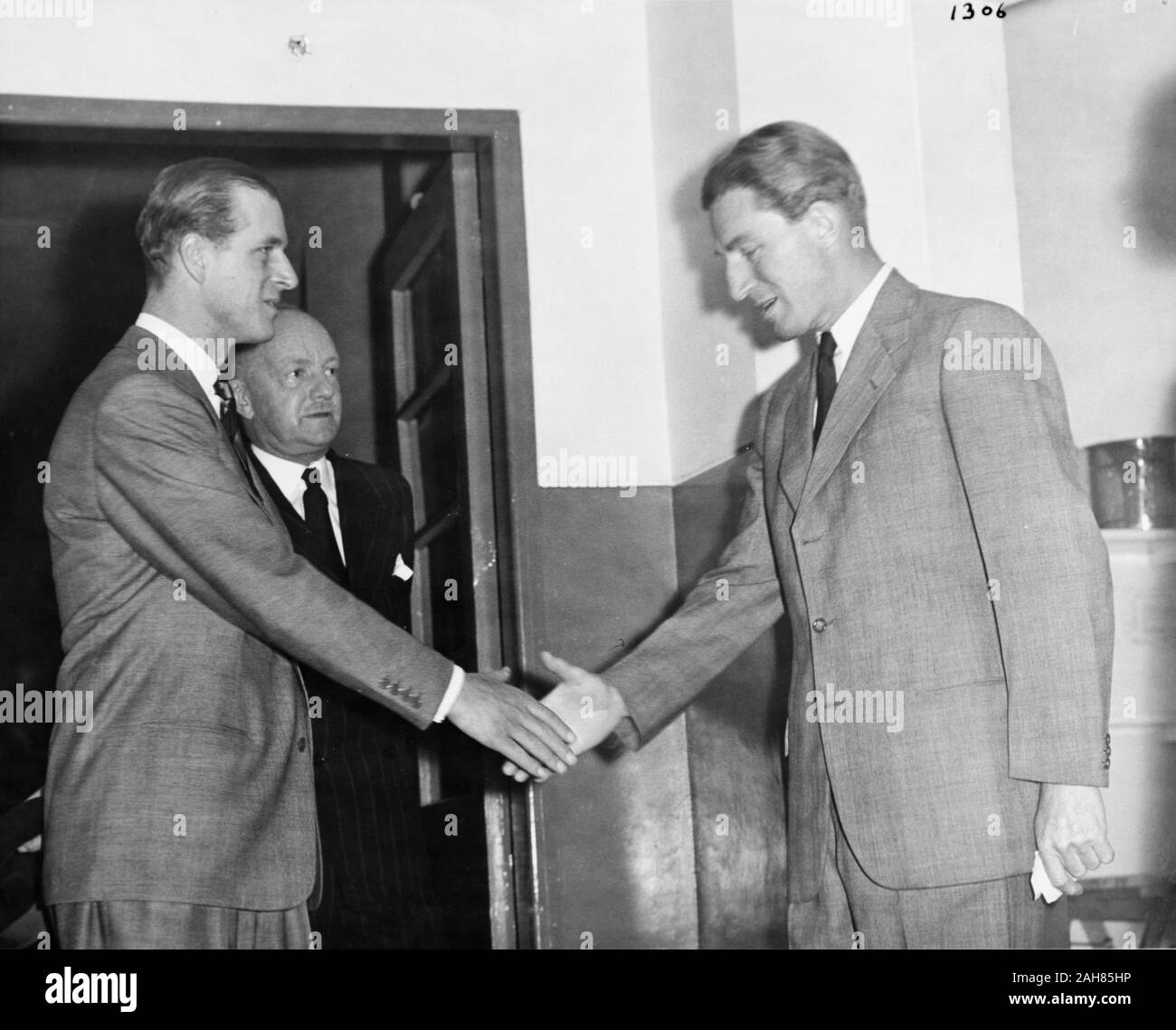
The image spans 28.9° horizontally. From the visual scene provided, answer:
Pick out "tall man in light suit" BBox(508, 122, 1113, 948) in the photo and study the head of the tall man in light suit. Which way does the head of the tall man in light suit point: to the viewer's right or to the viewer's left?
to the viewer's left

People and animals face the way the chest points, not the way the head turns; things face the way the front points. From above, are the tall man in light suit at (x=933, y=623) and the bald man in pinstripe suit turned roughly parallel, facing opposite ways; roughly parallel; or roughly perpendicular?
roughly perpendicular

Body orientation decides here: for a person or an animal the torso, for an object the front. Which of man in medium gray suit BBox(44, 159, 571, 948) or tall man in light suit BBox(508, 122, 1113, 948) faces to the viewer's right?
the man in medium gray suit

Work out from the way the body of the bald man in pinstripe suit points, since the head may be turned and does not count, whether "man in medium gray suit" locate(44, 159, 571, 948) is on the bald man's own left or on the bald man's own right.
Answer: on the bald man's own right

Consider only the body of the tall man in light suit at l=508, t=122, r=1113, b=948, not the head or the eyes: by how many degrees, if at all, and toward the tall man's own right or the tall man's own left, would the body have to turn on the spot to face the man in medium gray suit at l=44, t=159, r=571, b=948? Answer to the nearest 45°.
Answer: approximately 45° to the tall man's own right

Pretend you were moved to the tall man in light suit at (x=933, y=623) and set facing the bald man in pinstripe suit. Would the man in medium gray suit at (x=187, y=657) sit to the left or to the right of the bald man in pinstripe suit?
left

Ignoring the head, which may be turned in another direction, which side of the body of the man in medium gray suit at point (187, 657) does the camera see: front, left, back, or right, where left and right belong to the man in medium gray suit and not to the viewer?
right

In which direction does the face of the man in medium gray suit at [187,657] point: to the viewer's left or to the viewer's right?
to the viewer's right

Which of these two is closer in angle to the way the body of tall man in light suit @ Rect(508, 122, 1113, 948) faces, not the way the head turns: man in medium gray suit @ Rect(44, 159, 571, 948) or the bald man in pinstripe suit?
the man in medium gray suit

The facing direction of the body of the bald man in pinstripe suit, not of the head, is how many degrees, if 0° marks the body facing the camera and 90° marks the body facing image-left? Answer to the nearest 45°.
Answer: approximately 315°

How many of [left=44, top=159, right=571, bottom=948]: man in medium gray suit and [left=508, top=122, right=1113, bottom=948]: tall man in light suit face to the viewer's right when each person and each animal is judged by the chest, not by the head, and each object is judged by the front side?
1

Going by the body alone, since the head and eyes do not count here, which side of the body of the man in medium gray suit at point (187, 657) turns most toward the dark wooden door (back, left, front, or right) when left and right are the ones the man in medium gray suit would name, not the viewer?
left

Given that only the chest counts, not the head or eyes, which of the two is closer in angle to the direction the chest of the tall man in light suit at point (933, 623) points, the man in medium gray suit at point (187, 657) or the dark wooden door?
the man in medium gray suit

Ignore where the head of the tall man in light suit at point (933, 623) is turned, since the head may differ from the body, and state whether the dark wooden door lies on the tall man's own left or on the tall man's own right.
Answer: on the tall man's own right
